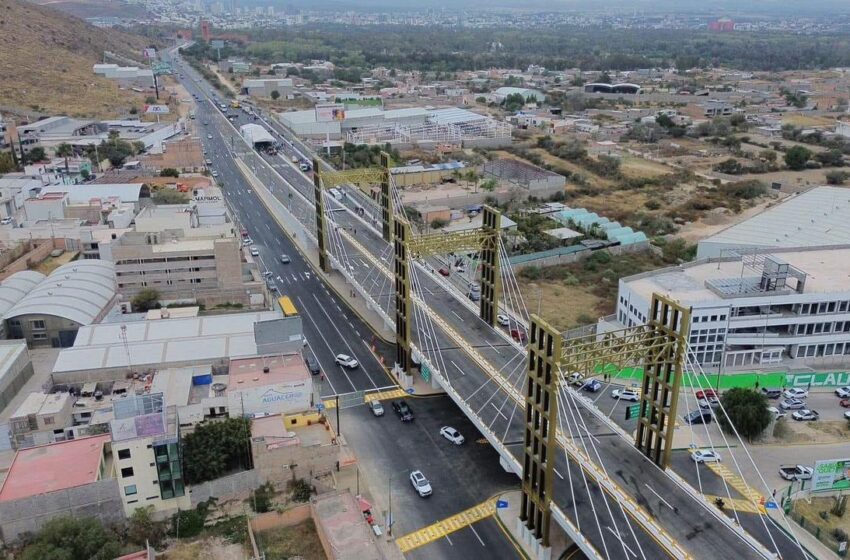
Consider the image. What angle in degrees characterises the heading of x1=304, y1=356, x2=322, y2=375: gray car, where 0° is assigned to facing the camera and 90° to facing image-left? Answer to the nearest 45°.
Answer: approximately 315°

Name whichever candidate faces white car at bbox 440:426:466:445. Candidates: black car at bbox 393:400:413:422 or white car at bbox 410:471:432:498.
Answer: the black car

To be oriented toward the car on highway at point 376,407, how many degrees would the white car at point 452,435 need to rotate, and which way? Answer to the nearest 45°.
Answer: approximately 180°

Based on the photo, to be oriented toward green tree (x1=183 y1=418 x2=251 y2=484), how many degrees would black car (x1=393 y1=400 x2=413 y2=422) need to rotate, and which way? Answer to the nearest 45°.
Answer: approximately 90° to its right

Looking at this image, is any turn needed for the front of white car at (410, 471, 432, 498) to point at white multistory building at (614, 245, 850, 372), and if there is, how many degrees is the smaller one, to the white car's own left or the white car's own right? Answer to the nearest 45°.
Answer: approximately 90° to the white car's own left

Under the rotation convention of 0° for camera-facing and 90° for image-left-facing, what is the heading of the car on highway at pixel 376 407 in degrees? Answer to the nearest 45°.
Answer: approximately 315°
